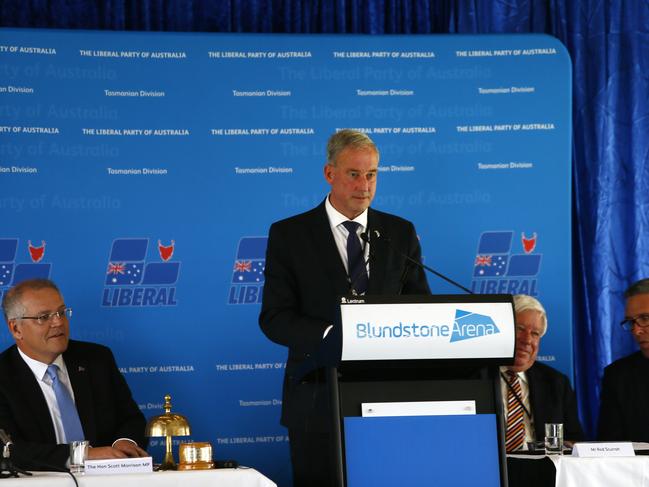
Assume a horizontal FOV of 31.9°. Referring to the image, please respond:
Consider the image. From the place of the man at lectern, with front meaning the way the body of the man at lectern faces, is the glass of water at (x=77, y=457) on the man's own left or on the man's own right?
on the man's own right

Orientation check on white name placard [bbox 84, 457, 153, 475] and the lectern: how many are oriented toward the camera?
2

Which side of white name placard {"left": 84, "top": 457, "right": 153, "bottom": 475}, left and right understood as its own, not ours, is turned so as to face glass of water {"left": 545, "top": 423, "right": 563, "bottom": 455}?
left

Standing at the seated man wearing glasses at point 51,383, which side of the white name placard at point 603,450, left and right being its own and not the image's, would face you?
right

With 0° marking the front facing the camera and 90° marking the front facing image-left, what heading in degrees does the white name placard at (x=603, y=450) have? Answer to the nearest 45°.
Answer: approximately 0°

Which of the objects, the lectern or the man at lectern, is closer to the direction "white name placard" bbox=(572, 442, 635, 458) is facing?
the lectern

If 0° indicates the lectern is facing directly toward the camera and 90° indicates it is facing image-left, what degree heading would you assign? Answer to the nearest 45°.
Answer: approximately 0°

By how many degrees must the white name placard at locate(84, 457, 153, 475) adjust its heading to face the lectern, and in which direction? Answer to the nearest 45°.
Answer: approximately 90° to its left

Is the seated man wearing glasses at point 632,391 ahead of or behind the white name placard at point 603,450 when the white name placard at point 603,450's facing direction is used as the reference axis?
behind

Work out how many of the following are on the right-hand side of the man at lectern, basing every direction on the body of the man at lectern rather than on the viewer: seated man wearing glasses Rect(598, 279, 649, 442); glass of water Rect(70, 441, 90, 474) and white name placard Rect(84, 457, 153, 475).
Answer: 2
